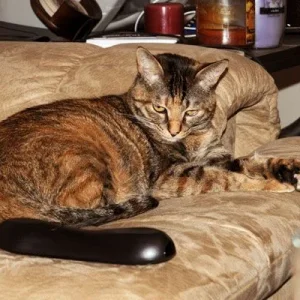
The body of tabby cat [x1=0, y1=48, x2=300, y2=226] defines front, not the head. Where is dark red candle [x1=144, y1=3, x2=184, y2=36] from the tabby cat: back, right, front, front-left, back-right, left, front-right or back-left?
left

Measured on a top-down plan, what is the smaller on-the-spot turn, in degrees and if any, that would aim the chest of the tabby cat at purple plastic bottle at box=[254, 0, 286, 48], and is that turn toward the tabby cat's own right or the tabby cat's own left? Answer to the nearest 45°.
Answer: approximately 45° to the tabby cat's own left

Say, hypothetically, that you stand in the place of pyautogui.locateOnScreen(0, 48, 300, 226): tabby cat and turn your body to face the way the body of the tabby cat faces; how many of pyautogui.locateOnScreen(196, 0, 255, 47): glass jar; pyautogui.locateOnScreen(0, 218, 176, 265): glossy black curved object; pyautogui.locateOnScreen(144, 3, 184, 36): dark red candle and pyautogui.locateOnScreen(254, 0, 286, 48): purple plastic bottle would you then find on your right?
1

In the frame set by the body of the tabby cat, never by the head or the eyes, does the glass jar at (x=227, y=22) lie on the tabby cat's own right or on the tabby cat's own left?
on the tabby cat's own left

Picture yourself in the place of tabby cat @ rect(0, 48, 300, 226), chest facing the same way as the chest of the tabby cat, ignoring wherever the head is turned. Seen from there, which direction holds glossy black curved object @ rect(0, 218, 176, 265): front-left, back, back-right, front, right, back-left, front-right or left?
right

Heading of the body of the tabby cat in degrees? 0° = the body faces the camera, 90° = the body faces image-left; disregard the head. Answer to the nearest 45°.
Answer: approximately 270°
